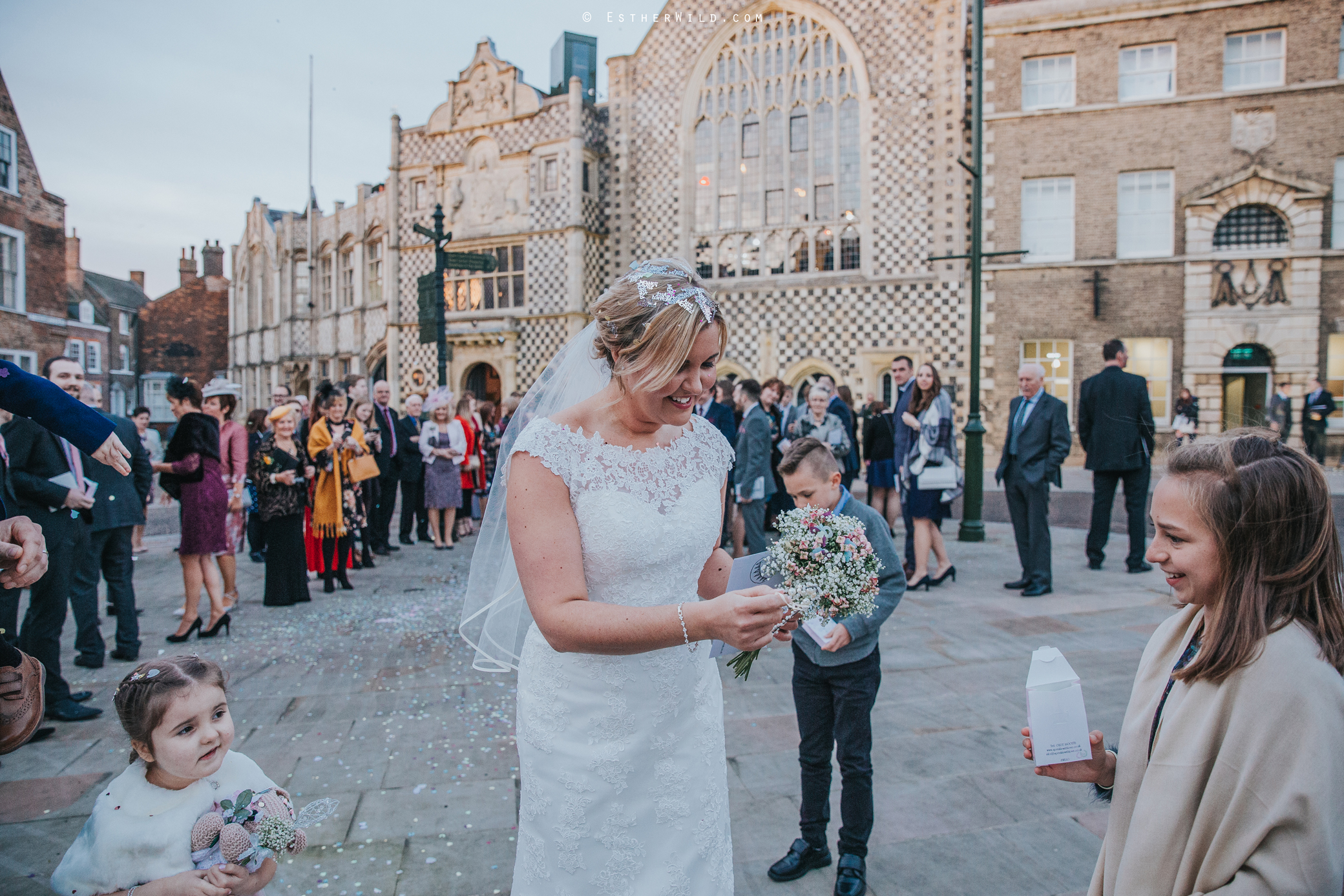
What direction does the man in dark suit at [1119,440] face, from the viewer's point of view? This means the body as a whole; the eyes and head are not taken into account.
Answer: away from the camera

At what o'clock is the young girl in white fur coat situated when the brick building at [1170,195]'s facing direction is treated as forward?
The young girl in white fur coat is roughly at 12 o'clock from the brick building.

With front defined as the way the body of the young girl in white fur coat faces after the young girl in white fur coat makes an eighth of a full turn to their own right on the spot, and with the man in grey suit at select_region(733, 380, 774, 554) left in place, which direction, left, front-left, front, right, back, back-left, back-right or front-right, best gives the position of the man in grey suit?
back-left

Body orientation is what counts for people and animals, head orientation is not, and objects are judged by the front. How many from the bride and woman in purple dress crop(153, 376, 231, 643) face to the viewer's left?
1

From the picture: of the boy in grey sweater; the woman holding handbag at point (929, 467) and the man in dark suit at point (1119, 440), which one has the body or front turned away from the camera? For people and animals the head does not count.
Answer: the man in dark suit

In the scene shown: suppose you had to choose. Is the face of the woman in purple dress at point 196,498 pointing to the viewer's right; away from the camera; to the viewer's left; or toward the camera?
to the viewer's left

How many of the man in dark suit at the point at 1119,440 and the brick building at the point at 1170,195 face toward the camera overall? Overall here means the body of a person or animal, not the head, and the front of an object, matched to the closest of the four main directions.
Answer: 1

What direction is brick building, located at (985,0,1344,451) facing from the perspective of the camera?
toward the camera

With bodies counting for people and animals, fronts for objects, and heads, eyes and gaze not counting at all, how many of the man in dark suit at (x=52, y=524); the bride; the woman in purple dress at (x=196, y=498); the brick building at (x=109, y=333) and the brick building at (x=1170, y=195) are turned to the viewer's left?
1

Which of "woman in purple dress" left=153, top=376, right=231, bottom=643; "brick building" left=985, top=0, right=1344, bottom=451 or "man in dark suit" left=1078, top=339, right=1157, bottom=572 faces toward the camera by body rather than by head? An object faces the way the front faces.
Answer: the brick building

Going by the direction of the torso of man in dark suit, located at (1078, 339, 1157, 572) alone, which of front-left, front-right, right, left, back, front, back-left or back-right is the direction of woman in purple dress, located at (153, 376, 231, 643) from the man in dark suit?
back-left

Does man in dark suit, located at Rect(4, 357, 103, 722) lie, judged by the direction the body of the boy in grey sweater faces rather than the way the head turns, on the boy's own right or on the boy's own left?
on the boy's own right

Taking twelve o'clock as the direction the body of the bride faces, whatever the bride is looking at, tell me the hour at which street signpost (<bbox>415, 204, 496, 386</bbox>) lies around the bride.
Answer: The street signpost is roughly at 7 o'clock from the bride.

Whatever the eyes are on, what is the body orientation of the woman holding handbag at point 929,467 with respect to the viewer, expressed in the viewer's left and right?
facing the viewer and to the left of the viewer

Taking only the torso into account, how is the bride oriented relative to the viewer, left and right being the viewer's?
facing the viewer and to the right of the viewer
